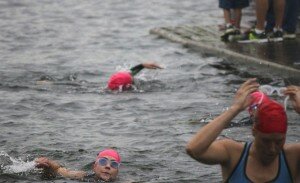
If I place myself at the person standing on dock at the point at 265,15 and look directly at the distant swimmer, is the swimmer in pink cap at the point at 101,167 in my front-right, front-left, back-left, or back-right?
front-left

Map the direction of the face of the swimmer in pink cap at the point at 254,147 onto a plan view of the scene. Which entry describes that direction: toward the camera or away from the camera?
toward the camera

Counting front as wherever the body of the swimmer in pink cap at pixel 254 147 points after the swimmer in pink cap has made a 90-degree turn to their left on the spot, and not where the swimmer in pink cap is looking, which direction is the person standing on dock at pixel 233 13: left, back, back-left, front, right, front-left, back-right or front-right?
left

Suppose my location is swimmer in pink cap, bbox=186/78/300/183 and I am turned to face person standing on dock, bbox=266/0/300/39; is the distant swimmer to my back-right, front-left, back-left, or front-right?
front-left

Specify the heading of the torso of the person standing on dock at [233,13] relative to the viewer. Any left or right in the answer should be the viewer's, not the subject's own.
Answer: facing the viewer and to the left of the viewer

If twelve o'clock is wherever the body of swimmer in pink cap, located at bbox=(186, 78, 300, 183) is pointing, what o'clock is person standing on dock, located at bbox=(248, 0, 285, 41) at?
The person standing on dock is roughly at 6 o'clock from the swimmer in pink cap.

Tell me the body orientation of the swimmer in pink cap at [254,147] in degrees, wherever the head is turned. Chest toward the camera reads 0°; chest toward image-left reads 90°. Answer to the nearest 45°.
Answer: approximately 0°

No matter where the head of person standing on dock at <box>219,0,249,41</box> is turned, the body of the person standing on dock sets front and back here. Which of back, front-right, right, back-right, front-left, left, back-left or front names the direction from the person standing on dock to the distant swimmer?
front

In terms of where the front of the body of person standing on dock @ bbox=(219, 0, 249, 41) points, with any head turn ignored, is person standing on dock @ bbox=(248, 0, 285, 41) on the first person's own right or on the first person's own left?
on the first person's own left

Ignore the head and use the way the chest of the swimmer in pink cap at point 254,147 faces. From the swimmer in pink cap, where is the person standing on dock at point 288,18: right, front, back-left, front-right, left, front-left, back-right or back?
back

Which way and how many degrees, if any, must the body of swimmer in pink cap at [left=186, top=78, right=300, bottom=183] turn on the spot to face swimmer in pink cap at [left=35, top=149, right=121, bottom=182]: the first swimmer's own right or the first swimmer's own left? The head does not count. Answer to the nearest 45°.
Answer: approximately 135° to the first swimmer's own right

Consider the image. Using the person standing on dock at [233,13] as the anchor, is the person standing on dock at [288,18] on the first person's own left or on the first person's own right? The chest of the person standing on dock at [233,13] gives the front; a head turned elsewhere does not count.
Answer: on the first person's own left

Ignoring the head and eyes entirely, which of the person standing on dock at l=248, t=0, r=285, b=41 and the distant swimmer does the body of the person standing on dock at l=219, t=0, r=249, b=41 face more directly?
the distant swimmer

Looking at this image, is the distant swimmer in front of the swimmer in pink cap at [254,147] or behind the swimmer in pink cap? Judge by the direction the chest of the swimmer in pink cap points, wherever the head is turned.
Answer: behind
